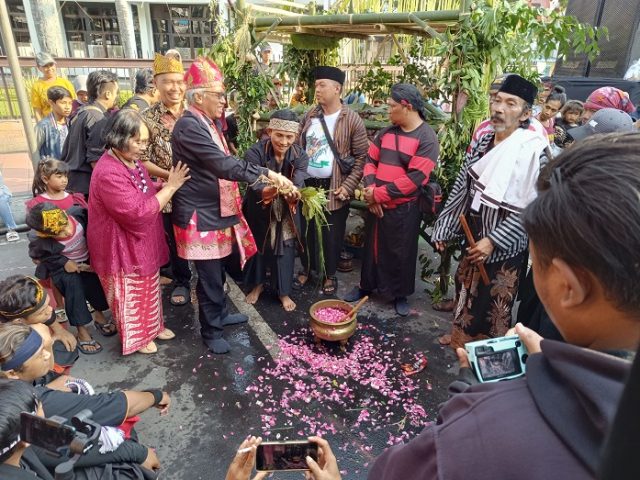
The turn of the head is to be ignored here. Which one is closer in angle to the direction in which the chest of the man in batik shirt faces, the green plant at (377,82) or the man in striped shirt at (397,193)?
the man in striped shirt

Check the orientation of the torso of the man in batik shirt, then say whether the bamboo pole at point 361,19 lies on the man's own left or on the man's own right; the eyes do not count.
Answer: on the man's own left

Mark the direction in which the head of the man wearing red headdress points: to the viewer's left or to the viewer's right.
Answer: to the viewer's right

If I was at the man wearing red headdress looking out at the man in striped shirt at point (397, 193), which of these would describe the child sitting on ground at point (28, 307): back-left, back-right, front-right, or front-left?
back-right

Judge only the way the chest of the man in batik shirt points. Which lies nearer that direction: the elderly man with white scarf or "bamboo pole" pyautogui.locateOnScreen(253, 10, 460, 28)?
the elderly man with white scarf

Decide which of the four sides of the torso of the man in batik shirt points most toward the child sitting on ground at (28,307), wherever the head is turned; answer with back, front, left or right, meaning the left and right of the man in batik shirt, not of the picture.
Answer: right

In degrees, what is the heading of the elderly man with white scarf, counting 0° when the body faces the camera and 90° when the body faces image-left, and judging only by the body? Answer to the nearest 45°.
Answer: approximately 45°
